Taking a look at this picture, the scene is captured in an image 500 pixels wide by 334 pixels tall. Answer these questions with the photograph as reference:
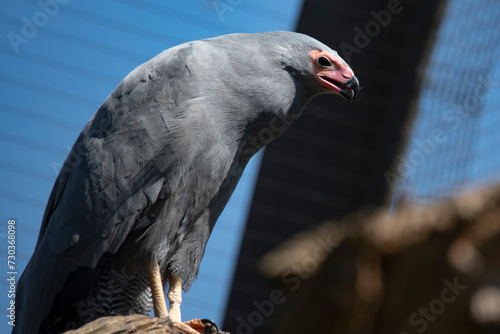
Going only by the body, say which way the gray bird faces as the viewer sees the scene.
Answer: to the viewer's right

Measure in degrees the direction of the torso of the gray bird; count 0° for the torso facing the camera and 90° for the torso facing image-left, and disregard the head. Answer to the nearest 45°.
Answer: approximately 270°
